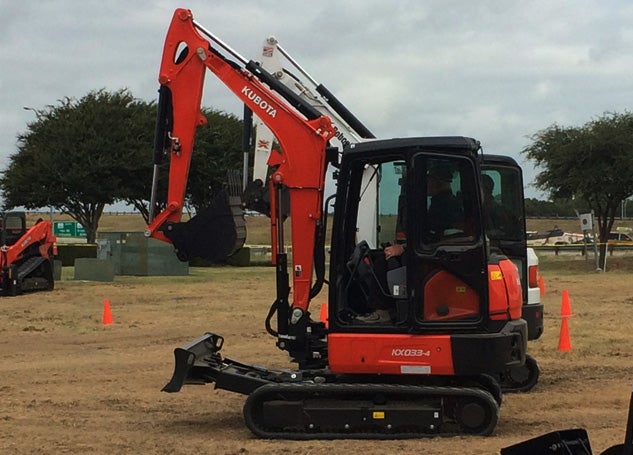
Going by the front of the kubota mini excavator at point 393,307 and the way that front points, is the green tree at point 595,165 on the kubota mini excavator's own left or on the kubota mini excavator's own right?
on the kubota mini excavator's own right

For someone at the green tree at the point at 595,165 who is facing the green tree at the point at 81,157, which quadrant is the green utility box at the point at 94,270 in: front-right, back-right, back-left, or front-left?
front-left

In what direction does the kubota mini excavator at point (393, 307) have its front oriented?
to the viewer's left

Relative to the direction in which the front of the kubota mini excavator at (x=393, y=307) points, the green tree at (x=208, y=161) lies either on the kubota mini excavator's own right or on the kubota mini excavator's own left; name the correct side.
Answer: on the kubota mini excavator's own right

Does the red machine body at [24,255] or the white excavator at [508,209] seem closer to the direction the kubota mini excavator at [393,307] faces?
the red machine body

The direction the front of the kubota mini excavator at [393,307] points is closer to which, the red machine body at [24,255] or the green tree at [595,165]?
the red machine body

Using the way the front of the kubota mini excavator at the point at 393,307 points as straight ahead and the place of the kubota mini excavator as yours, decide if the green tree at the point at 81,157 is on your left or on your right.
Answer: on your right

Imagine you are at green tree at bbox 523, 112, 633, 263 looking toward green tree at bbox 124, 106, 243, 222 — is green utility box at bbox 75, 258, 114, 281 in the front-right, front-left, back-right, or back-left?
front-left

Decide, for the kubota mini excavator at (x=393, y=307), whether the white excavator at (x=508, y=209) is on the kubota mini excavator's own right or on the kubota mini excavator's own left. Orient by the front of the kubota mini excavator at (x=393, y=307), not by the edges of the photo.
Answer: on the kubota mini excavator's own right

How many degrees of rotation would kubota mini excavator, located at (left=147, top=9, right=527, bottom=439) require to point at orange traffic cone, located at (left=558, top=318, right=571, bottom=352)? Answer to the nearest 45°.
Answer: approximately 135° to its right

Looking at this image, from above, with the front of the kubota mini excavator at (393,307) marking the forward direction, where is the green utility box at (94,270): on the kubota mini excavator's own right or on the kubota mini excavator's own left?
on the kubota mini excavator's own right
